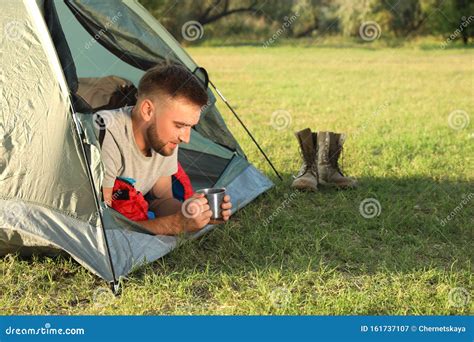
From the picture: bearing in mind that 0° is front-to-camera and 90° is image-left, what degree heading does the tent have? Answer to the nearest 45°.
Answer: approximately 315°

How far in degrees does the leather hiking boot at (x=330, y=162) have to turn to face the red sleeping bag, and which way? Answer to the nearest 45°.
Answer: approximately 135° to its right

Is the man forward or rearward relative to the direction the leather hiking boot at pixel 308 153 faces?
forward

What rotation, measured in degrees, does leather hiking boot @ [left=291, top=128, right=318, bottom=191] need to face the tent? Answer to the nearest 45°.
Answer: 0° — it already faces it

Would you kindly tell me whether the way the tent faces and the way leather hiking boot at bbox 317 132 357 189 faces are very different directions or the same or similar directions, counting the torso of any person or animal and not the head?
same or similar directions

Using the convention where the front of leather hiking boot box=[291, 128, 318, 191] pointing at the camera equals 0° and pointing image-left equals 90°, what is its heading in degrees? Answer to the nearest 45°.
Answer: approximately 45°
